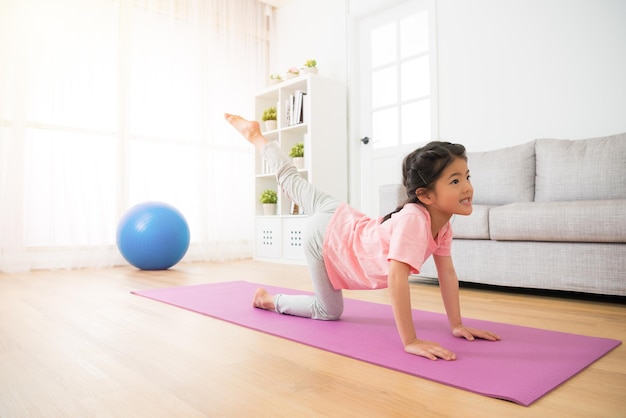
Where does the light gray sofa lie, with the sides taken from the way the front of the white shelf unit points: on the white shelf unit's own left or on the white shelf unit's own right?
on the white shelf unit's own left

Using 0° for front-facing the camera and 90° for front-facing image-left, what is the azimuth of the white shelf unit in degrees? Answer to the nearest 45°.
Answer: approximately 45°

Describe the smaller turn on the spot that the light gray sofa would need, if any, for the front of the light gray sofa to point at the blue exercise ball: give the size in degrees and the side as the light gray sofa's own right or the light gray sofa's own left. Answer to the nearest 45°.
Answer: approximately 45° to the light gray sofa's own right

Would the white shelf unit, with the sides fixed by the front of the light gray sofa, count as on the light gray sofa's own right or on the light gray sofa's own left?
on the light gray sofa's own right

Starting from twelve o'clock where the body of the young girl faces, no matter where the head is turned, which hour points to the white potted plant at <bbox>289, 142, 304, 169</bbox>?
The white potted plant is roughly at 7 o'clock from the young girl.

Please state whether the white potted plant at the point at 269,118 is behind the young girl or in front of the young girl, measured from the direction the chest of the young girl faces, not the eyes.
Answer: behind

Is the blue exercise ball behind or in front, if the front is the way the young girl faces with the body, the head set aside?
behind

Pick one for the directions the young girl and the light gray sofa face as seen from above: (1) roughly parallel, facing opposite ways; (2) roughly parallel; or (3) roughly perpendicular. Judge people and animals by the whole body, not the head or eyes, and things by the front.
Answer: roughly perpendicular

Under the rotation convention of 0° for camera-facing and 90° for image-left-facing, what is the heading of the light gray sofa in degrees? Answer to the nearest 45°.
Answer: approximately 45°

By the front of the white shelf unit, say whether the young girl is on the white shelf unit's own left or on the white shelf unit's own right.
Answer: on the white shelf unit's own left

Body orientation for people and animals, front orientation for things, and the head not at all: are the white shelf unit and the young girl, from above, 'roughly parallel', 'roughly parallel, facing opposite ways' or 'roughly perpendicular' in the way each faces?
roughly perpendicular

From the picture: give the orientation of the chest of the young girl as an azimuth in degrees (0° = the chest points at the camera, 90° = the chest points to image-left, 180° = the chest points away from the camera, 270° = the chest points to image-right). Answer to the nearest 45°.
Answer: approximately 315°
